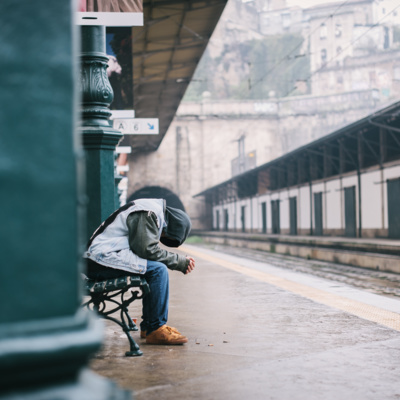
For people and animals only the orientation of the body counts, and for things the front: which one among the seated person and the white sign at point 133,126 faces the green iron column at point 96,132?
the white sign

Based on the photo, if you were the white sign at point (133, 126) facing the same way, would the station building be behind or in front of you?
behind

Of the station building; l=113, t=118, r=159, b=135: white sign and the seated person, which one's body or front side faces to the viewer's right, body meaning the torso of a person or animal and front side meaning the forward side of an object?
the seated person

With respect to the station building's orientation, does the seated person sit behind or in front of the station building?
in front

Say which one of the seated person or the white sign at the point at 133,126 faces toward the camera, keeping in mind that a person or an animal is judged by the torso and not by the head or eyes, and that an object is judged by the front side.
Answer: the white sign

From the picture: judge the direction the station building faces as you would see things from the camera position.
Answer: facing the viewer and to the left of the viewer

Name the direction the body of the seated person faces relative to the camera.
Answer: to the viewer's right

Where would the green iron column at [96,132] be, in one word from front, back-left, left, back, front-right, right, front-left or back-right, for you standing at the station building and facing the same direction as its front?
front-left

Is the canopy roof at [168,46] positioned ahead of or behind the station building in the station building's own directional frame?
ahead

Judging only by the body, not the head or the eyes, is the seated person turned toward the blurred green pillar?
no

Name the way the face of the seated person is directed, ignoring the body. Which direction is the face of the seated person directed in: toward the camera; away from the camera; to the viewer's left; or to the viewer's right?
to the viewer's right

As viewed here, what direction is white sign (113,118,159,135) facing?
toward the camera

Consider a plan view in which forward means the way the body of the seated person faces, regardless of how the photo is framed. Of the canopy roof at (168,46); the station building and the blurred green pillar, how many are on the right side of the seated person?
1

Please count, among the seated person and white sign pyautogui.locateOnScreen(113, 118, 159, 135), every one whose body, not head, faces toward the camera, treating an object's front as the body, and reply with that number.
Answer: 1

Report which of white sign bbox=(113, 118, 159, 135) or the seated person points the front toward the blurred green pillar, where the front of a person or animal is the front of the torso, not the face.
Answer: the white sign

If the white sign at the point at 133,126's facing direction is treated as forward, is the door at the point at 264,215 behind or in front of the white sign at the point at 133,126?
behind
